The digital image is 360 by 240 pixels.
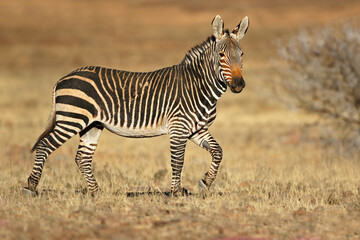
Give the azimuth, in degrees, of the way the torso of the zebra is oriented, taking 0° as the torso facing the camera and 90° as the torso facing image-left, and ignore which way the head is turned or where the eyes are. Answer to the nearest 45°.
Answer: approximately 270°

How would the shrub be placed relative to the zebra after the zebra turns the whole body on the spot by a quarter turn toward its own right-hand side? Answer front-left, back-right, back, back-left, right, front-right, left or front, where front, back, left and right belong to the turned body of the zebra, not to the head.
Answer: back-left
